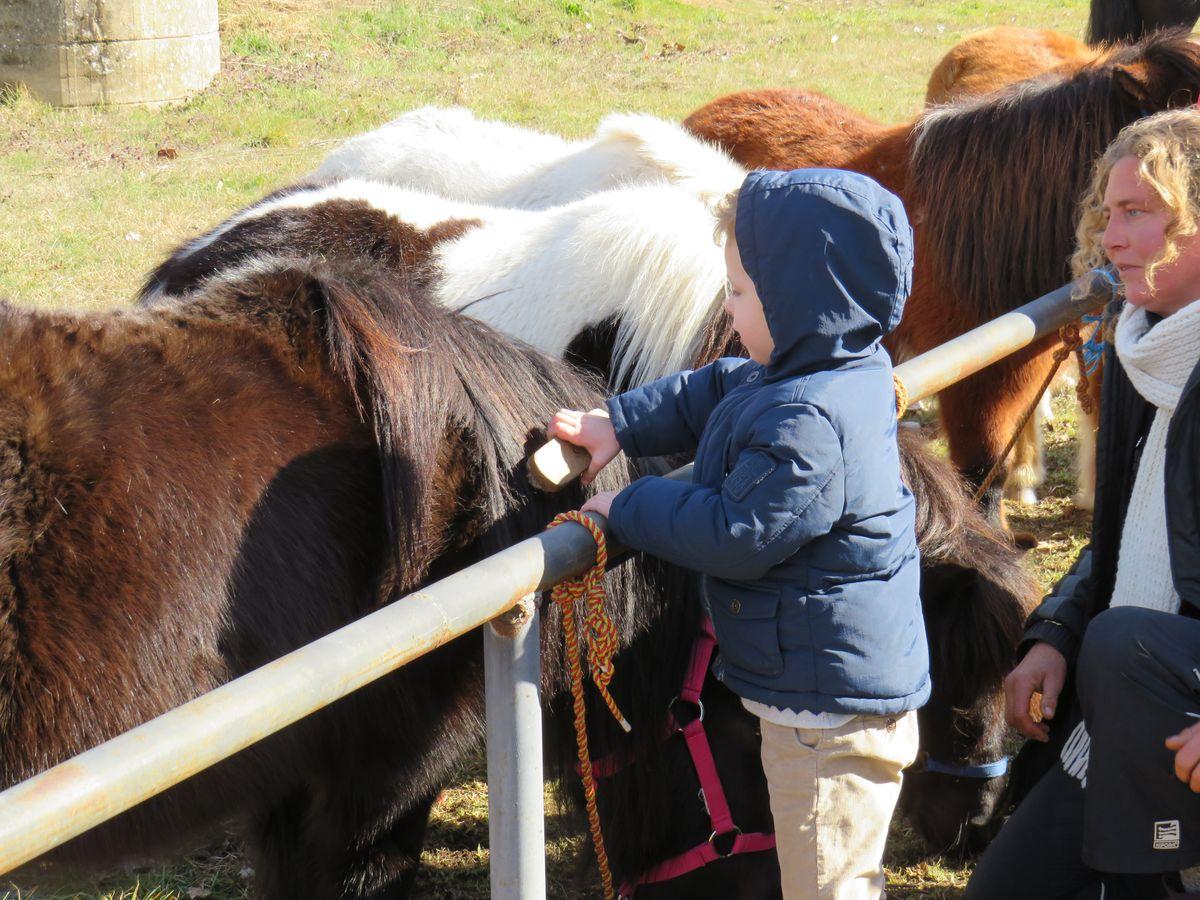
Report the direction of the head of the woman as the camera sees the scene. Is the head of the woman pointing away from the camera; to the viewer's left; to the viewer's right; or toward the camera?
to the viewer's left

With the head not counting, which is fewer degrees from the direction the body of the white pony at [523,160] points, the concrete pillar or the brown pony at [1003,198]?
the brown pony

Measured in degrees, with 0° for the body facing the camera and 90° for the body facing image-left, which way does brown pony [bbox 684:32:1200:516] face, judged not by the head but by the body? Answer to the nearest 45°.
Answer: approximately 270°

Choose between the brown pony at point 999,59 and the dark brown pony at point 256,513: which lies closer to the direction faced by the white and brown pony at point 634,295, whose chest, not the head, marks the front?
the brown pony

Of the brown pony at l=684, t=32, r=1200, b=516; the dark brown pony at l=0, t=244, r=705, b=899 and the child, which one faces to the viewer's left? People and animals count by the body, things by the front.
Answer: the child

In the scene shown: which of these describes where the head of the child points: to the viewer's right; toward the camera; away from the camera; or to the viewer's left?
to the viewer's left

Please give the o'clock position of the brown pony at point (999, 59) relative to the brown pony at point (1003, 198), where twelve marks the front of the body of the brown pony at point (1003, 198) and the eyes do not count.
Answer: the brown pony at point (999, 59) is roughly at 9 o'clock from the brown pony at point (1003, 198).

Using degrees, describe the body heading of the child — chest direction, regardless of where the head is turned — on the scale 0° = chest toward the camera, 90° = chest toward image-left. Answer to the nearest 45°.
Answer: approximately 90°

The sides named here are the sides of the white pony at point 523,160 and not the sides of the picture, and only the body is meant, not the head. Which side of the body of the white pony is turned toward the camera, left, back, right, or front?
right

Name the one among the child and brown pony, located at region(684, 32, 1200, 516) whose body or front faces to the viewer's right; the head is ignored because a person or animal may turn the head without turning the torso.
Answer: the brown pony

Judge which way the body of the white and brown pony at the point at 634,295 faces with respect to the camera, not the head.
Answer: to the viewer's right

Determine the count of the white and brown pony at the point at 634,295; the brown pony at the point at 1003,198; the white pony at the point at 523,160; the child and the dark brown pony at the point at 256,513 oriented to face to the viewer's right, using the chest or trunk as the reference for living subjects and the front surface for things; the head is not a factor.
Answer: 4

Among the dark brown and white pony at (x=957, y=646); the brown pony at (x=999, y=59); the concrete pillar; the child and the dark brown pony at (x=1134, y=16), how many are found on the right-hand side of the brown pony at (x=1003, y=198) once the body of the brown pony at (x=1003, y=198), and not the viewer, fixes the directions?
2
